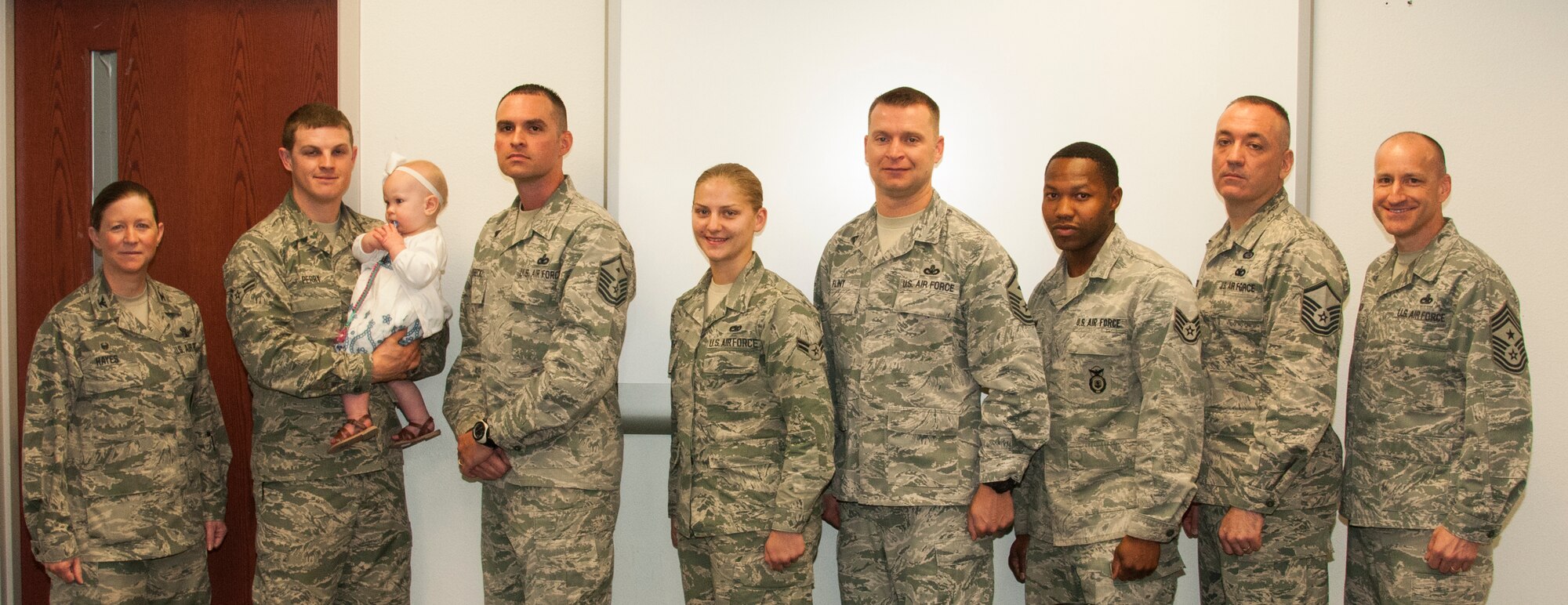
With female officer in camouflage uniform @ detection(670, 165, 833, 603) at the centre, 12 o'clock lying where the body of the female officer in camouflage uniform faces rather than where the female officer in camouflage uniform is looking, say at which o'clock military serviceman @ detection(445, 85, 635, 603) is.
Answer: The military serviceman is roughly at 2 o'clock from the female officer in camouflage uniform.

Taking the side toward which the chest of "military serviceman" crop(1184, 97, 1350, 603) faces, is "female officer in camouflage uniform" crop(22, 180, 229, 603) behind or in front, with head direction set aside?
in front

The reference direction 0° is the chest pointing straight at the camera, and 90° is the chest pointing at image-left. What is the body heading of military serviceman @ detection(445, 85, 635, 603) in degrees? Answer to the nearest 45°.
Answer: approximately 45°

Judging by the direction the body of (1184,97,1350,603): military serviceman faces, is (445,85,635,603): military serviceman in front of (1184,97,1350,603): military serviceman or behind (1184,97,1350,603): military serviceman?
in front

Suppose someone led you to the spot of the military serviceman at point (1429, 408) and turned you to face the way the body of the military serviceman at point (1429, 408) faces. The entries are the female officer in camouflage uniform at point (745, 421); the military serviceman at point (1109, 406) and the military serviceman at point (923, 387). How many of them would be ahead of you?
3

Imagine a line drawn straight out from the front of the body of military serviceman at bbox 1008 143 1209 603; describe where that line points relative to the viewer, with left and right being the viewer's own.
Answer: facing the viewer and to the left of the viewer

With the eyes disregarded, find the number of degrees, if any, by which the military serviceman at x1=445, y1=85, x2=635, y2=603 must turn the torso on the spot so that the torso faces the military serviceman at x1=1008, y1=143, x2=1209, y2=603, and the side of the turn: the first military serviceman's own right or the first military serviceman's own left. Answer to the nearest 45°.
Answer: approximately 135° to the first military serviceman's own left

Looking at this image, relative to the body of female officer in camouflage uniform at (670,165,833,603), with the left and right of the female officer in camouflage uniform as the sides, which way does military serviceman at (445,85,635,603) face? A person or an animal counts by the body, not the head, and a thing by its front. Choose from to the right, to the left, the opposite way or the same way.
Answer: the same way

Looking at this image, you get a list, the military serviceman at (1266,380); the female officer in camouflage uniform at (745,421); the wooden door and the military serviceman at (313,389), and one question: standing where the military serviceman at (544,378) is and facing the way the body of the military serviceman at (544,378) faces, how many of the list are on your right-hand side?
2

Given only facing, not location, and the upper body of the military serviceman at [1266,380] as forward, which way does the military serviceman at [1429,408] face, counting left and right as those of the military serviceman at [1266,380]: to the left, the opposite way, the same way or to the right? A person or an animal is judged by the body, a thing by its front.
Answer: the same way

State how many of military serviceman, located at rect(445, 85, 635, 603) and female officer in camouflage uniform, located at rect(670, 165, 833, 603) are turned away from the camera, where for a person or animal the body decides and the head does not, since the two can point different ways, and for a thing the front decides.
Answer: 0

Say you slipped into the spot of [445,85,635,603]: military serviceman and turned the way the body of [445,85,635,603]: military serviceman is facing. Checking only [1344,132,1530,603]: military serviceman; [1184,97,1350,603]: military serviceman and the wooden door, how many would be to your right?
1

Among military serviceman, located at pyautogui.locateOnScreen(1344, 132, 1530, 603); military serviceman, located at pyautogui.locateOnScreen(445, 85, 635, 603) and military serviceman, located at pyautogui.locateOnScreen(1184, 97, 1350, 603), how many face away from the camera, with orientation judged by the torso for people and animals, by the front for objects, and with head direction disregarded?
0

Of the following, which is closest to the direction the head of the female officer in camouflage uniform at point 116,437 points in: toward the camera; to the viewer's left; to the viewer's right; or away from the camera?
toward the camera
